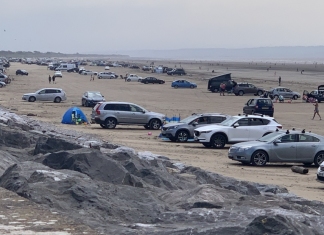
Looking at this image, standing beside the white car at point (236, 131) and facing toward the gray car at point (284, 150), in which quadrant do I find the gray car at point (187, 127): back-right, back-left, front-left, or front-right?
back-right

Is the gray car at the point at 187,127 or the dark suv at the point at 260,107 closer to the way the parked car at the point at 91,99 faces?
the gray car

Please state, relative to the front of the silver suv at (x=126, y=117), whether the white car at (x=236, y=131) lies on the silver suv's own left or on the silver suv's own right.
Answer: on the silver suv's own right

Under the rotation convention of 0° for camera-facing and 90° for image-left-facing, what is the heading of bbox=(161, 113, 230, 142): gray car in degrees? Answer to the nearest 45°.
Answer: approximately 45°

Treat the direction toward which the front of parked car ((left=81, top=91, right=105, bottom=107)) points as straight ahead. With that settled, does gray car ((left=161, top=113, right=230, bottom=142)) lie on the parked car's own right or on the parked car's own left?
on the parked car's own left

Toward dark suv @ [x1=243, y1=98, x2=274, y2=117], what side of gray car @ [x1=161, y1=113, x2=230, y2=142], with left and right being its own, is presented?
back
